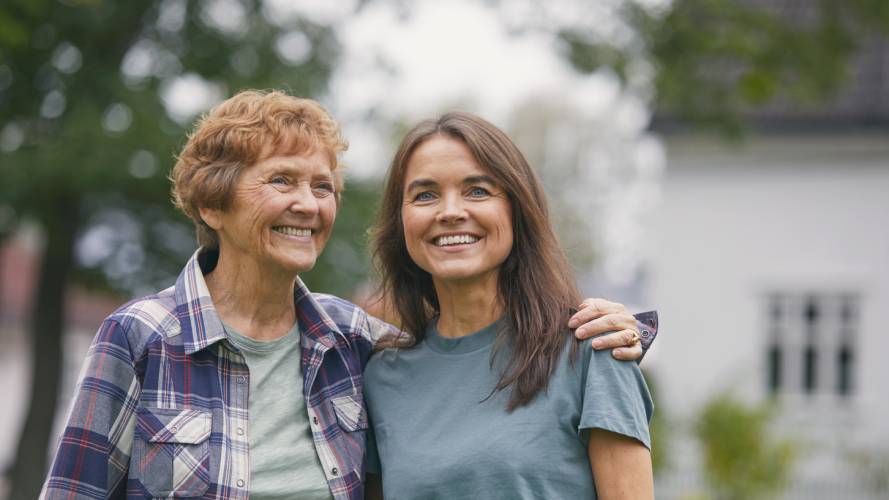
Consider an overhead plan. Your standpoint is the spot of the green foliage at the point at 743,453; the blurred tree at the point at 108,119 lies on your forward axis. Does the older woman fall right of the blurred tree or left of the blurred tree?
left

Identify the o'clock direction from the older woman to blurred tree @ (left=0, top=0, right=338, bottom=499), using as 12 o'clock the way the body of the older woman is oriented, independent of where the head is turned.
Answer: The blurred tree is roughly at 7 o'clock from the older woman.

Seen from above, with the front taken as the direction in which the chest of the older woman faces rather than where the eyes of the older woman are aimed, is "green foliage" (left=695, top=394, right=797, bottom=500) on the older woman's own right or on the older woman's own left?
on the older woman's own left

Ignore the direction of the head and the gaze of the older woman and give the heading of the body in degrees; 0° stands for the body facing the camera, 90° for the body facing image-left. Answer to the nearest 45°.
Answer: approximately 315°

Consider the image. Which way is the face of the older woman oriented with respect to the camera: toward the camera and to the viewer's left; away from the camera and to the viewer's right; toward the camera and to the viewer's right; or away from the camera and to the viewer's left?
toward the camera and to the viewer's right

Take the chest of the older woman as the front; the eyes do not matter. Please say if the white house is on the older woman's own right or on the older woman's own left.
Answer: on the older woman's own left
